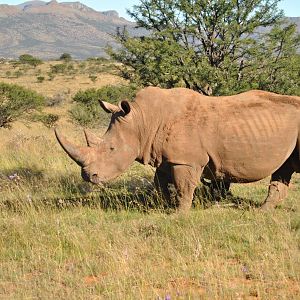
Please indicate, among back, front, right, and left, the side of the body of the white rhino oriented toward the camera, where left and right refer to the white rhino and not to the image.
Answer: left

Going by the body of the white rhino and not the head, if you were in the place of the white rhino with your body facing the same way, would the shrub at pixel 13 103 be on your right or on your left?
on your right

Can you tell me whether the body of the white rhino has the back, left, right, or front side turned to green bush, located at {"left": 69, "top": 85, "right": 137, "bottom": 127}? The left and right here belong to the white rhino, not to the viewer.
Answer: right

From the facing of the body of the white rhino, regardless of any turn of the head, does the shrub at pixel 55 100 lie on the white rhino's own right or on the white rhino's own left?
on the white rhino's own right

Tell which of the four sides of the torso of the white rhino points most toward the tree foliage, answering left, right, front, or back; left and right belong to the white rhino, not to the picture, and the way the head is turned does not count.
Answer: right
